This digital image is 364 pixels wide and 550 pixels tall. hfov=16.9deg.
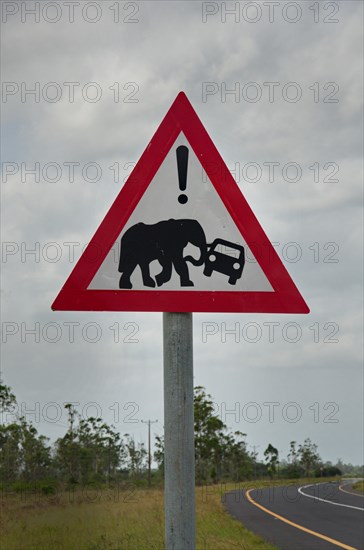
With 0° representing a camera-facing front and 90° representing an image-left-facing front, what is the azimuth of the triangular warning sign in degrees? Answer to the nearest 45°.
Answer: approximately 0°
